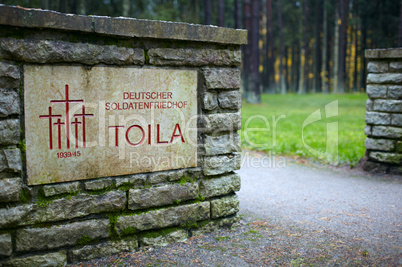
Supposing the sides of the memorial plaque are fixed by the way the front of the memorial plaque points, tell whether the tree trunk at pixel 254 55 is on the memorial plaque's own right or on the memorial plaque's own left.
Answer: on the memorial plaque's own left

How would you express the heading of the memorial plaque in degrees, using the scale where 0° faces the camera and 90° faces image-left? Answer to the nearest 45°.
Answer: approximately 315°

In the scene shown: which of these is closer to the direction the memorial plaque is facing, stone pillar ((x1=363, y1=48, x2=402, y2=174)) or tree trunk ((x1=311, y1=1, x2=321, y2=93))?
the stone pillar

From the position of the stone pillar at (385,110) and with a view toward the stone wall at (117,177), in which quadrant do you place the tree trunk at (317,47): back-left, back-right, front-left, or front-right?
back-right

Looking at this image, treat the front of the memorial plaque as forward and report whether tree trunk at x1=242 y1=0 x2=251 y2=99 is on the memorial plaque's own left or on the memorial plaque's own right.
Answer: on the memorial plaque's own left

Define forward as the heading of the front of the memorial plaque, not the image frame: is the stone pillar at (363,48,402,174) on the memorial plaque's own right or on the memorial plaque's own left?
on the memorial plaque's own left

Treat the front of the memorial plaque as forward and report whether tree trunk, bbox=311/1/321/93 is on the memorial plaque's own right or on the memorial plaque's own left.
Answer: on the memorial plaque's own left
